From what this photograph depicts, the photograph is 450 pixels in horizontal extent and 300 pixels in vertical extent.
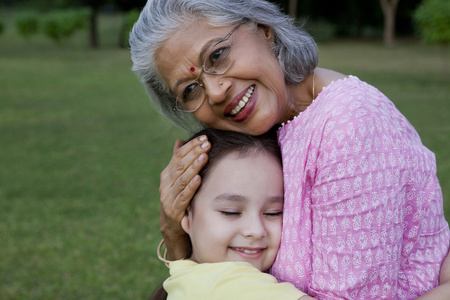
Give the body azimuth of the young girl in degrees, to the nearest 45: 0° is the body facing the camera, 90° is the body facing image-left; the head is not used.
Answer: approximately 315°

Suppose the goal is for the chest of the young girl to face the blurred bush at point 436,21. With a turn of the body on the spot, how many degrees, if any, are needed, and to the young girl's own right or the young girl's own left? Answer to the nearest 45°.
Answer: approximately 135° to the young girl's own left
